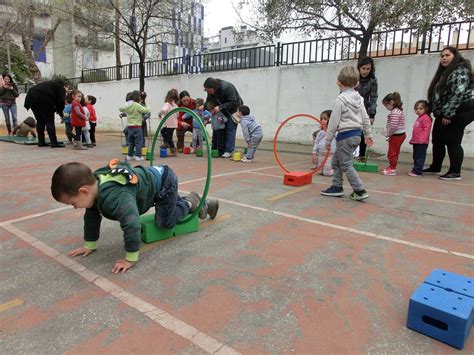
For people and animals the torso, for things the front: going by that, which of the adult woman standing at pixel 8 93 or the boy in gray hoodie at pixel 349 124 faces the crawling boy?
the adult woman standing

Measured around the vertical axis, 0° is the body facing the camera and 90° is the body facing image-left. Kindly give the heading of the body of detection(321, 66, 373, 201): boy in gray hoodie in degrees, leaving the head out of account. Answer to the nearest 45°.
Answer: approximately 135°

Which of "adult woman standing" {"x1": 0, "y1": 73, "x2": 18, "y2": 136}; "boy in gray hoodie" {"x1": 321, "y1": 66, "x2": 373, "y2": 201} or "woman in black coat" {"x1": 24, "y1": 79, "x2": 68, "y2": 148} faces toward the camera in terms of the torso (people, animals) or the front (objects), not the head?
the adult woman standing

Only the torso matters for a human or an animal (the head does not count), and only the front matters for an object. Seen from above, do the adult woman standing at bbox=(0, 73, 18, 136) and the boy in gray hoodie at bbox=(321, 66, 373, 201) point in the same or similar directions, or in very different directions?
very different directions

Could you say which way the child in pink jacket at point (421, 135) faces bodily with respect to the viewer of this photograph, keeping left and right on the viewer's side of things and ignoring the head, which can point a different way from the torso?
facing the viewer and to the left of the viewer

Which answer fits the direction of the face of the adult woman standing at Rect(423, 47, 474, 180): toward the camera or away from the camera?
toward the camera

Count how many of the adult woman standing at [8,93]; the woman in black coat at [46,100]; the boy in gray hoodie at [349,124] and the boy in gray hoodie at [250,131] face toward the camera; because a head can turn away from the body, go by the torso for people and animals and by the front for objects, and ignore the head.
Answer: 1

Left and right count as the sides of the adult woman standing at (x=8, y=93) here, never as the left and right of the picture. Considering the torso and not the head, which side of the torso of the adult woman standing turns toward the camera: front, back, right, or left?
front

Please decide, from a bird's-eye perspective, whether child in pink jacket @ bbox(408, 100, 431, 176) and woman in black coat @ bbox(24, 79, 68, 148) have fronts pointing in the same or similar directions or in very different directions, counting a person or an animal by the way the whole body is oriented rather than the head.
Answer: very different directions

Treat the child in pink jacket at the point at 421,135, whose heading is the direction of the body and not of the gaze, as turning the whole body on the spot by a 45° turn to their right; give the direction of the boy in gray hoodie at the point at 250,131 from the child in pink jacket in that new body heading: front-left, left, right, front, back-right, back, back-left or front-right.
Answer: front

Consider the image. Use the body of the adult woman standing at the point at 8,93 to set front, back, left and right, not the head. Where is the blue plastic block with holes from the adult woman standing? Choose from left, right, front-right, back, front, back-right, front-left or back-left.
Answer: front
